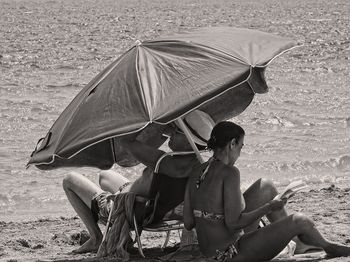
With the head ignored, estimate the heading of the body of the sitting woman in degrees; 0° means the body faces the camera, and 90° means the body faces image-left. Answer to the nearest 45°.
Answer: approximately 225°

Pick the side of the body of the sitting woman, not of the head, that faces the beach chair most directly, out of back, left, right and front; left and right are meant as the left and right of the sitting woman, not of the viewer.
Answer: left

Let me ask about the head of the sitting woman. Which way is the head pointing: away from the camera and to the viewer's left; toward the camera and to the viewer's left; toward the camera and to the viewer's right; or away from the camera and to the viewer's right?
away from the camera and to the viewer's right

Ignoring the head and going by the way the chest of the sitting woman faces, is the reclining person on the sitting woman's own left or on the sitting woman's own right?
on the sitting woman's own left
